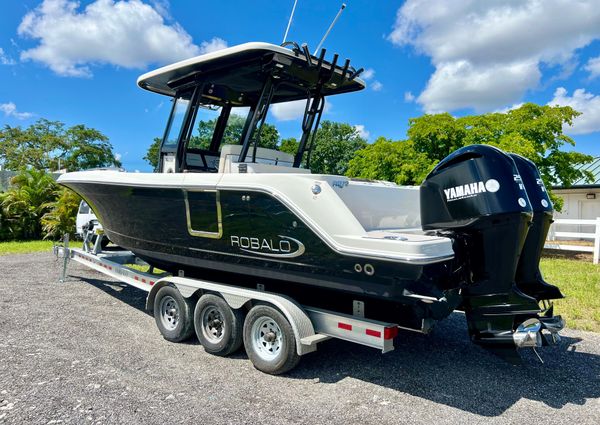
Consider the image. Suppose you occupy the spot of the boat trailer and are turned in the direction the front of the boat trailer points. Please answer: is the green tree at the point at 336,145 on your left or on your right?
on your right

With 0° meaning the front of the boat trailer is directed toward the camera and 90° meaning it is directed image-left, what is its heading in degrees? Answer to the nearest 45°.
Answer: approximately 135°

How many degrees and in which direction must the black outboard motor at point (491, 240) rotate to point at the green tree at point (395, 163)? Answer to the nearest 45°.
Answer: approximately 45° to its right

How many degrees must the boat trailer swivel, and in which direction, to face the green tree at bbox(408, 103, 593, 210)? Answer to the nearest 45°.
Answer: approximately 90° to its right

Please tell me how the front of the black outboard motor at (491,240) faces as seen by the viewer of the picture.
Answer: facing away from the viewer and to the left of the viewer

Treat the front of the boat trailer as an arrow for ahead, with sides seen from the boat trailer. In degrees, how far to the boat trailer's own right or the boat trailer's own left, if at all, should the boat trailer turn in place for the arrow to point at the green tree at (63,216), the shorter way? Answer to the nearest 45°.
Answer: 0° — it already faces it

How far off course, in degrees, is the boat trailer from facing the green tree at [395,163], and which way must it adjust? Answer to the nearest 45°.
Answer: approximately 90° to its right

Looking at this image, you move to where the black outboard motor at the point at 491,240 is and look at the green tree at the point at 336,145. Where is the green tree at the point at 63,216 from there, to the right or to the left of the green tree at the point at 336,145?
left

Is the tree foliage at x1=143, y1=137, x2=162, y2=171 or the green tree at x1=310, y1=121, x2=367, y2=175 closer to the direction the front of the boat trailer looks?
the tree foliage
